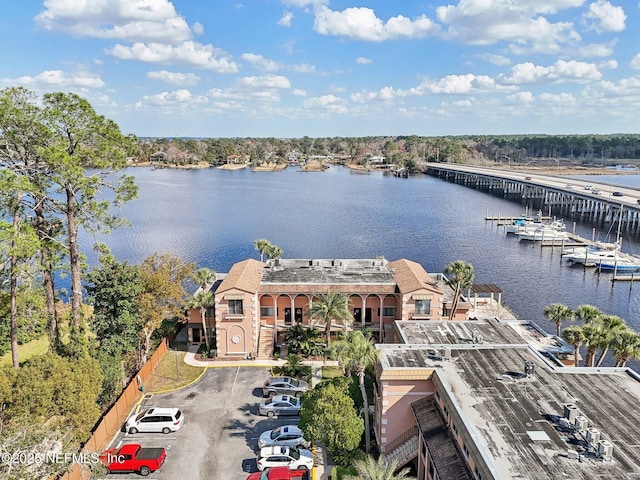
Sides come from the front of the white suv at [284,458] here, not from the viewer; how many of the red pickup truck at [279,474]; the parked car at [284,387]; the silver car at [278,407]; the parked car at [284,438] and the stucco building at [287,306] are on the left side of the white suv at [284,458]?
4

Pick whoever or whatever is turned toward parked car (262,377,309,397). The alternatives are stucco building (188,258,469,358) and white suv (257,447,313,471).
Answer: the stucco building

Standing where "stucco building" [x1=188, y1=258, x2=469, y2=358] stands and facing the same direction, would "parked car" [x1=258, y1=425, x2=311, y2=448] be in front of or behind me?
in front

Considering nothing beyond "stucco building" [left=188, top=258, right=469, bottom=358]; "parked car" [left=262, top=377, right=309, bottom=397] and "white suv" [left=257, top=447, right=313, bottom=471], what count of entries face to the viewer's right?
2

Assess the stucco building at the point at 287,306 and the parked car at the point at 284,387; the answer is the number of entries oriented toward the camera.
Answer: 1

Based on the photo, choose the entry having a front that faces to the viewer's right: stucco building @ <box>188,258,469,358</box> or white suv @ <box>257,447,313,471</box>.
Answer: the white suv

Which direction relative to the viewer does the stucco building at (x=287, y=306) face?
toward the camera

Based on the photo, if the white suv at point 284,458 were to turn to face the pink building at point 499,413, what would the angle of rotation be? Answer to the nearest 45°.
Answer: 0° — it already faces it

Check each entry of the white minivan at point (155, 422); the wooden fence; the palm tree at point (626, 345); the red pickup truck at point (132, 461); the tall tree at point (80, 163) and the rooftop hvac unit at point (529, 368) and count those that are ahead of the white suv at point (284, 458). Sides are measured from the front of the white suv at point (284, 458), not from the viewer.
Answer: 2

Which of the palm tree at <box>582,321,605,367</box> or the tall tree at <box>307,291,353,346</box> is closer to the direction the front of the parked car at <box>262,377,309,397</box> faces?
the palm tree

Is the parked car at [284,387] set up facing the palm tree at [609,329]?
yes

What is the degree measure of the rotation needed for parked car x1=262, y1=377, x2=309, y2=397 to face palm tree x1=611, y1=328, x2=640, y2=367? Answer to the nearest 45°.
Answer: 0° — it already faces it

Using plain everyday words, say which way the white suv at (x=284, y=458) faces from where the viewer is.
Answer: facing to the right of the viewer

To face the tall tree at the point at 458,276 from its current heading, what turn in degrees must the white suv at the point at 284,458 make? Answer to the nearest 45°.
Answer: approximately 45° to its left

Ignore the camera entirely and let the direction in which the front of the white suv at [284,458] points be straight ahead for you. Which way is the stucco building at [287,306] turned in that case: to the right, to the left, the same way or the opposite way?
to the right

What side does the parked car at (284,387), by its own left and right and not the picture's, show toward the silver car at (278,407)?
right

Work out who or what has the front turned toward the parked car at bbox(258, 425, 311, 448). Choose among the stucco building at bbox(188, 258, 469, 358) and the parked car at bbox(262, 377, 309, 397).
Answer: the stucco building

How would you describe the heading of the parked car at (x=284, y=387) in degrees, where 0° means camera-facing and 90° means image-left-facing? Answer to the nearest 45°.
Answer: approximately 270°

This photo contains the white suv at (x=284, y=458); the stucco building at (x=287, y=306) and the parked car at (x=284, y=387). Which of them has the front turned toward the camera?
the stucco building
